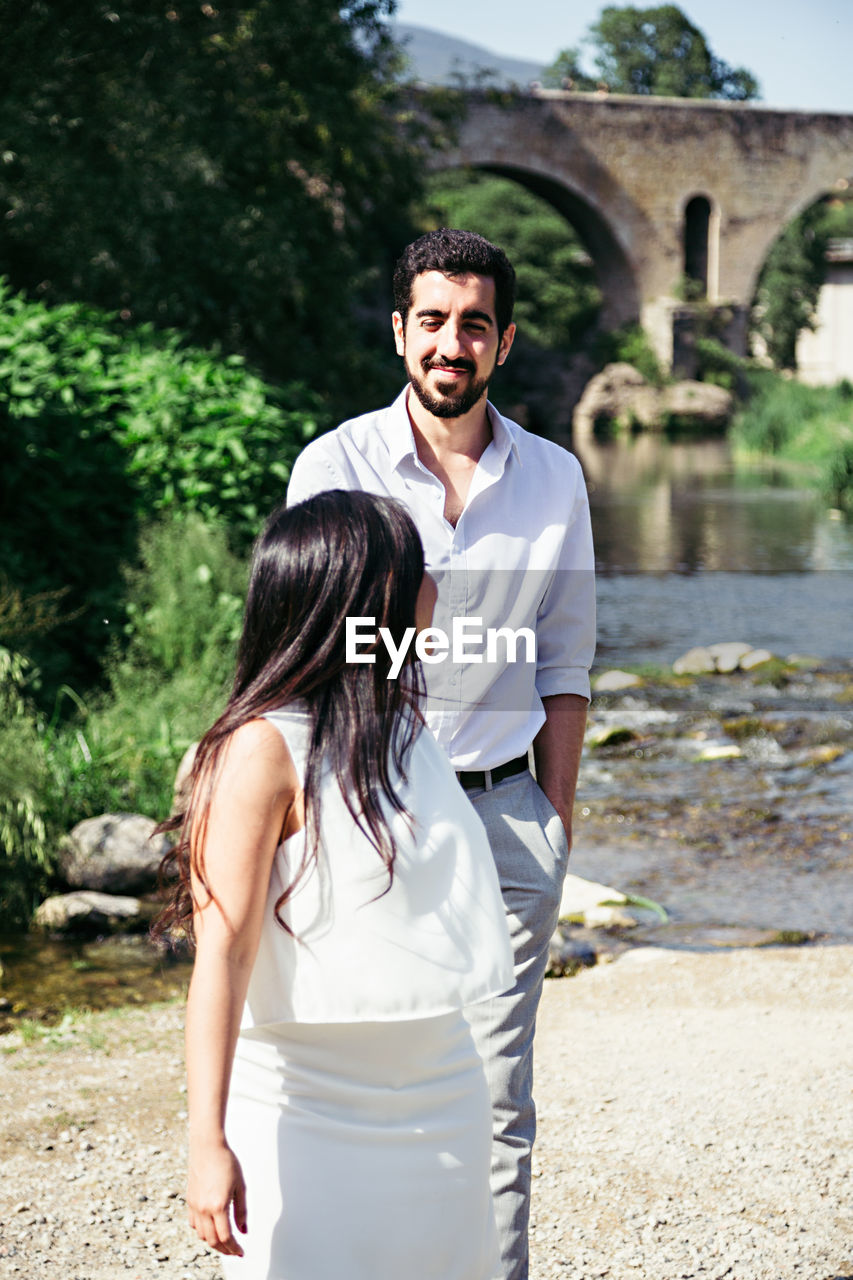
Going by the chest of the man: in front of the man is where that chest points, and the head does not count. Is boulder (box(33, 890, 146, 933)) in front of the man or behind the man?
behind

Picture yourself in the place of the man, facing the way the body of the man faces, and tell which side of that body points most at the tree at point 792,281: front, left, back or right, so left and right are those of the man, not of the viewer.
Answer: back

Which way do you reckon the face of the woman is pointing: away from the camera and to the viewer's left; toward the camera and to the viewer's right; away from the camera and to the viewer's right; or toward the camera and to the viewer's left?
away from the camera and to the viewer's right

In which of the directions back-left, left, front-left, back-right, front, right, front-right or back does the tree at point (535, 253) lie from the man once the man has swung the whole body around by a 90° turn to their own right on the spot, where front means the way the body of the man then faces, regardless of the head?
right

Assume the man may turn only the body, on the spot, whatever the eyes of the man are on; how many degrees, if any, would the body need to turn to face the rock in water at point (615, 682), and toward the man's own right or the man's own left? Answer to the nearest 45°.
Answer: approximately 180°

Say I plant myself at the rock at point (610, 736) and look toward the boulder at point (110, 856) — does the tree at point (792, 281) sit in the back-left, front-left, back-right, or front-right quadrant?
back-right

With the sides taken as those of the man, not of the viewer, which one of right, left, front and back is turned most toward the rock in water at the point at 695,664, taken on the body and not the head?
back

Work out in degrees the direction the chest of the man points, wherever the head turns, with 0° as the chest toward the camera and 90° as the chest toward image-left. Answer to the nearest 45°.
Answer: approximately 0°

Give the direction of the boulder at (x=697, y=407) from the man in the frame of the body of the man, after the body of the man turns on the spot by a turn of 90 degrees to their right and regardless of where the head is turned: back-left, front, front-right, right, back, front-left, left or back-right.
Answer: right

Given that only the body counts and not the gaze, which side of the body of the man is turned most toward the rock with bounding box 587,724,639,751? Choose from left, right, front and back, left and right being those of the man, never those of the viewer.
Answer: back
